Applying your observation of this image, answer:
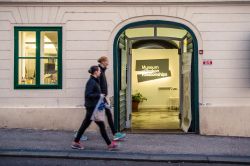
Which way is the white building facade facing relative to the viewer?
toward the camera
